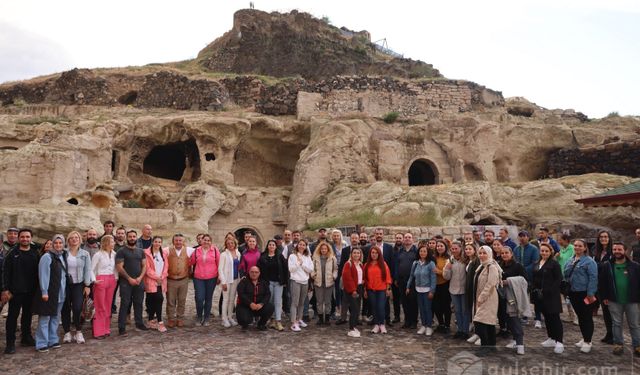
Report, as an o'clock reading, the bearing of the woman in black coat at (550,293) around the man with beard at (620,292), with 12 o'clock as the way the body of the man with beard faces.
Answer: The woman in black coat is roughly at 2 o'clock from the man with beard.

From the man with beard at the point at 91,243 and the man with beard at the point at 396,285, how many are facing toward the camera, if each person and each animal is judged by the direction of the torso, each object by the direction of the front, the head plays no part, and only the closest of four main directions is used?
2

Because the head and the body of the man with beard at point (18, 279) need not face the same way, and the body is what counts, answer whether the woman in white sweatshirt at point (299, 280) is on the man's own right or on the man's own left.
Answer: on the man's own left

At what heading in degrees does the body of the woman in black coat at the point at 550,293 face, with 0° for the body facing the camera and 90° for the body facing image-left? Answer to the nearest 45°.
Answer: approximately 45°

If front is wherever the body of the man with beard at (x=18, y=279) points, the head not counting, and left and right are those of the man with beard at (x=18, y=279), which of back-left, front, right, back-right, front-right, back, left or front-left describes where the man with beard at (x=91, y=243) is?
back-left

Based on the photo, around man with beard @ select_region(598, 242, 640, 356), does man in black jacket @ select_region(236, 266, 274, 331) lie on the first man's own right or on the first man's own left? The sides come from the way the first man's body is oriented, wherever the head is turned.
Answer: on the first man's own right

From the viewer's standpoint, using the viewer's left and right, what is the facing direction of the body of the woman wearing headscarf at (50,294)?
facing the viewer and to the right of the viewer

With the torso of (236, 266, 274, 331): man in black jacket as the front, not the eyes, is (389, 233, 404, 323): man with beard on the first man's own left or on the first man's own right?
on the first man's own left

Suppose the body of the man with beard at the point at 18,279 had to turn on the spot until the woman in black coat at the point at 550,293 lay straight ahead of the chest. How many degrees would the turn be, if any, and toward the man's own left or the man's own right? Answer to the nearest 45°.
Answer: approximately 45° to the man's own left

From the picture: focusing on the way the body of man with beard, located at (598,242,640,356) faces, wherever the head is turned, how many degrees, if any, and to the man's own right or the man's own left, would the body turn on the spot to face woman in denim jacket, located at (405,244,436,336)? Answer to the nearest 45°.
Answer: approximately 90° to the man's own right
